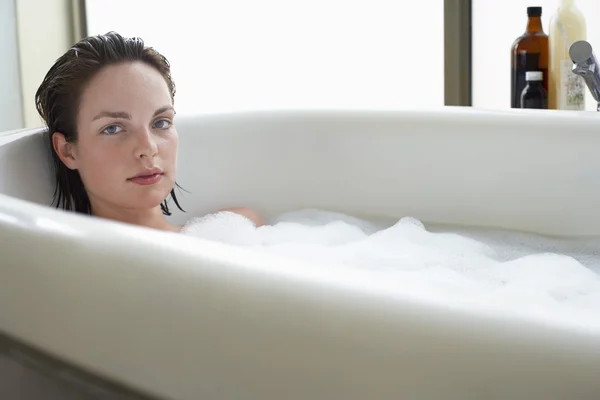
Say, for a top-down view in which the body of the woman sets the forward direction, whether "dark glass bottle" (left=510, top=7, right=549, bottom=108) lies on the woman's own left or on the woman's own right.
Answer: on the woman's own left

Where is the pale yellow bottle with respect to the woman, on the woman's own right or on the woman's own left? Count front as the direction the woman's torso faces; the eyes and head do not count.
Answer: on the woman's own left

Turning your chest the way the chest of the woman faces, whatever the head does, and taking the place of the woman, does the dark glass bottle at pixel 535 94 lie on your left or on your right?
on your left

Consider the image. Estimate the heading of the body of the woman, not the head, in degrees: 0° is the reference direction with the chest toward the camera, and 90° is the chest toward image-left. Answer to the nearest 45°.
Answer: approximately 315°
